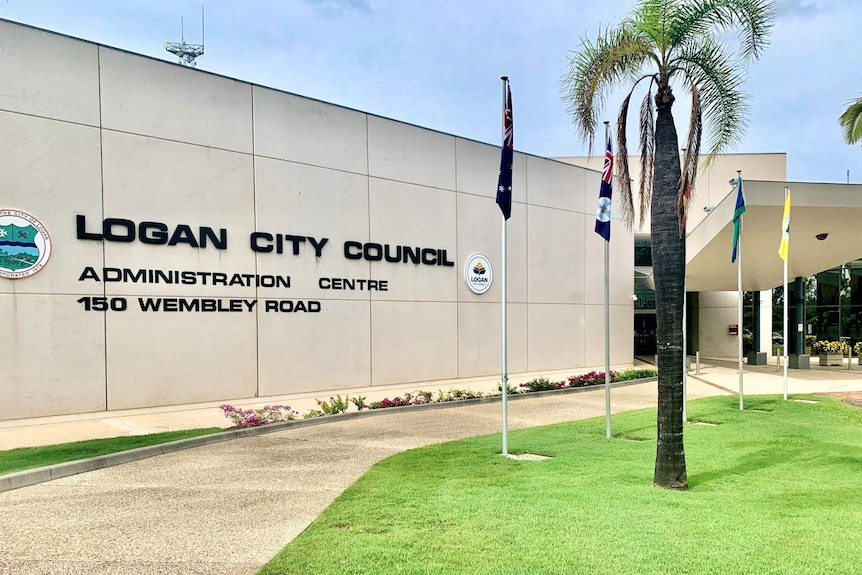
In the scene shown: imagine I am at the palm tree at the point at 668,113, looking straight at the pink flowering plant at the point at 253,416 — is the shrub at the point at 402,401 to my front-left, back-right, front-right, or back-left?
front-right

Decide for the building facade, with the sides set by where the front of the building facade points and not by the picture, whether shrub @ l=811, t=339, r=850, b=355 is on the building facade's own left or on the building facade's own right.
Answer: on the building facade's own left

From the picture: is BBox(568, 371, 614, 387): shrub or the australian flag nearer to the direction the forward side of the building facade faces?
the australian flag

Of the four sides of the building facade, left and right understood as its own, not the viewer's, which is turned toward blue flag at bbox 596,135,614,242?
front

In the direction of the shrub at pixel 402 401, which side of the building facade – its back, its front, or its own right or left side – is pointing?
front

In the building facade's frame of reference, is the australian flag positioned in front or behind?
in front

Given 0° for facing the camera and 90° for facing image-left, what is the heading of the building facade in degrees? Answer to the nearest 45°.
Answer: approximately 315°

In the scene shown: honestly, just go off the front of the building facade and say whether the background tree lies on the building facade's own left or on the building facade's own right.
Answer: on the building facade's own left

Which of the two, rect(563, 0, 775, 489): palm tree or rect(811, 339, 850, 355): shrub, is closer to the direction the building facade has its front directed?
the palm tree
